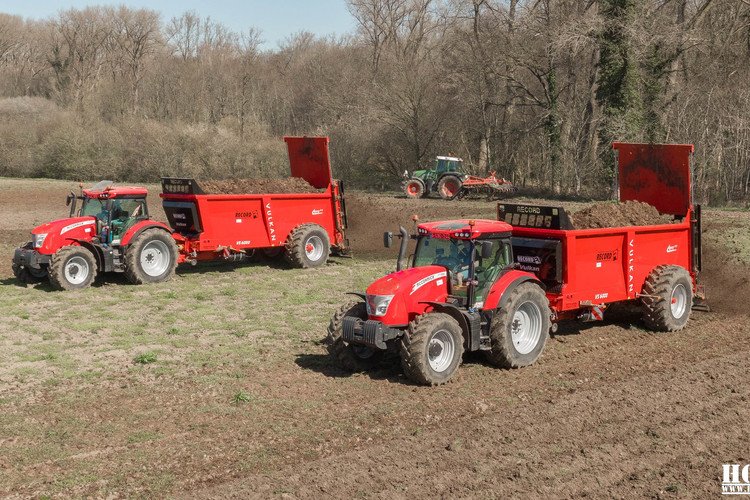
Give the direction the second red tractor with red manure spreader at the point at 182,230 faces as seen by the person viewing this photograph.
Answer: facing the viewer and to the left of the viewer

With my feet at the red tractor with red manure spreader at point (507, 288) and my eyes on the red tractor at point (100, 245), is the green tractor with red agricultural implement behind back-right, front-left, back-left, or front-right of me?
front-right

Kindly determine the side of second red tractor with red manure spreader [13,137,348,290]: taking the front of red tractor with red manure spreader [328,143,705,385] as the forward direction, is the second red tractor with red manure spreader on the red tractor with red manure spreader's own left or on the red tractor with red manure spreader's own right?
on the red tractor with red manure spreader's own right

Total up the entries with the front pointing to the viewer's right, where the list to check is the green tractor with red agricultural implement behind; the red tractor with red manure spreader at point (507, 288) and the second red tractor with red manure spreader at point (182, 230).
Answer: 0

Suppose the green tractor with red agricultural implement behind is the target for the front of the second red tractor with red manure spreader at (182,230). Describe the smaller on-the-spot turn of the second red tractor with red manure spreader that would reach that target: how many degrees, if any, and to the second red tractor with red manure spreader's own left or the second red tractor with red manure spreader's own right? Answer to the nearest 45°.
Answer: approximately 180°

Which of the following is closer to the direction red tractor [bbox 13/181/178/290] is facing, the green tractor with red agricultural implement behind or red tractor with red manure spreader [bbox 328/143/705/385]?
the red tractor with red manure spreader

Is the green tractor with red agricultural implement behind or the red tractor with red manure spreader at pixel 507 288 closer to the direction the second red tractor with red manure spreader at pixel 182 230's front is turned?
the red tractor with red manure spreader

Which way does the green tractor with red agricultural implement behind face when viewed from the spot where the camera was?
facing to the left of the viewer

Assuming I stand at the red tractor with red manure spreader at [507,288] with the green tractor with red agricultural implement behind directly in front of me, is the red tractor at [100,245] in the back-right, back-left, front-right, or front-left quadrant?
front-left

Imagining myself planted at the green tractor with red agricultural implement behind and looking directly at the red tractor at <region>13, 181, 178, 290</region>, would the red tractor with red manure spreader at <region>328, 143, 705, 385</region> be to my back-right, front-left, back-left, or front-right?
front-left

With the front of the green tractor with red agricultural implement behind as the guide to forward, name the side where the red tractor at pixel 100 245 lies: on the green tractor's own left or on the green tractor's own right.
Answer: on the green tractor's own left
